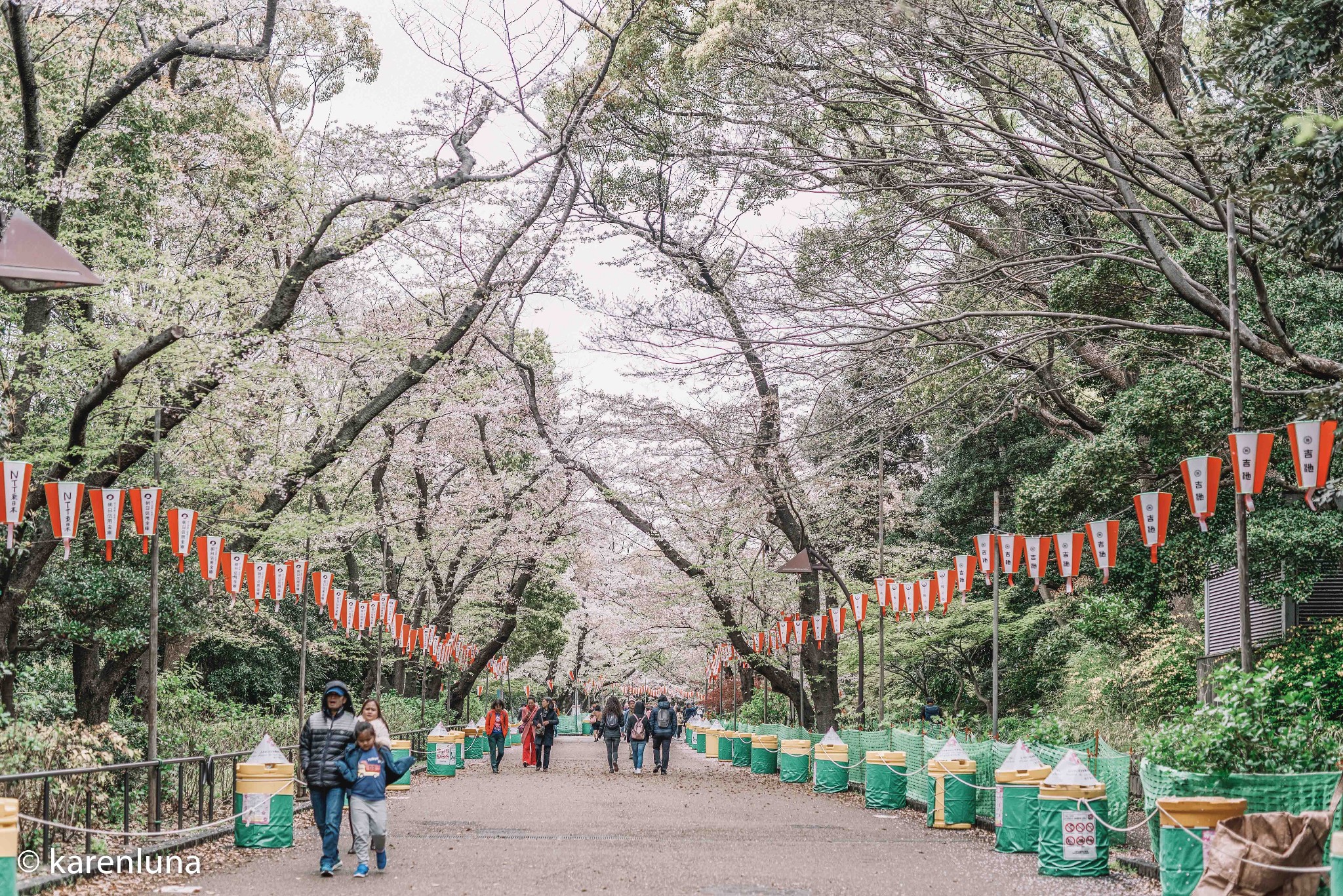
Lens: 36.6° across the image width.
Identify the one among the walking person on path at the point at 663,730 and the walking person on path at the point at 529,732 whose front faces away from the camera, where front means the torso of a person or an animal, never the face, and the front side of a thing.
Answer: the walking person on path at the point at 663,730

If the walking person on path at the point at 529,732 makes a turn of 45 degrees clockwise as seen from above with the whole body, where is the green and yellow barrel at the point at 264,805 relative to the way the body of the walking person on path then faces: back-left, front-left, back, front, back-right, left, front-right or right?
front-left

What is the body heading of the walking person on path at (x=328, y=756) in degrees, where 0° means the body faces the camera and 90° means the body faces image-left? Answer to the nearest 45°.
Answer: approximately 0°

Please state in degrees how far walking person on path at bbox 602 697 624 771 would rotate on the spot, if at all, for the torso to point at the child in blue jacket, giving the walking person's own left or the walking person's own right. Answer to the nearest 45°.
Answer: approximately 180°

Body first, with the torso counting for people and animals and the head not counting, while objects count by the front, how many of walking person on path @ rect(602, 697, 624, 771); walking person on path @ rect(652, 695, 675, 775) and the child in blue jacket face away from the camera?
2

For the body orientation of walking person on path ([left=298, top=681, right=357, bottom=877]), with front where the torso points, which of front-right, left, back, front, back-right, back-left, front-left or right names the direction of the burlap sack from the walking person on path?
front-left

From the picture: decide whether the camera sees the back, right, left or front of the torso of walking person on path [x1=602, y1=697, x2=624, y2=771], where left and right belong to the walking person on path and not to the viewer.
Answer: back

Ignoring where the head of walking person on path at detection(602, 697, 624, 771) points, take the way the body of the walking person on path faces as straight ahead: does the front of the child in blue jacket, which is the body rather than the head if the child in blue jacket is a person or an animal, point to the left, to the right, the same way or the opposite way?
the opposite way

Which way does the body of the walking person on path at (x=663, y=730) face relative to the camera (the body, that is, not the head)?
away from the camera

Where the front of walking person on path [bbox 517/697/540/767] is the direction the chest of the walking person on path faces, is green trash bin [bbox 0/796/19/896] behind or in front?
in front

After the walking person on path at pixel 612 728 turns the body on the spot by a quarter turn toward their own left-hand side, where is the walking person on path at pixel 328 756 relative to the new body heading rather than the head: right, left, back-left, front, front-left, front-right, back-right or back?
left
